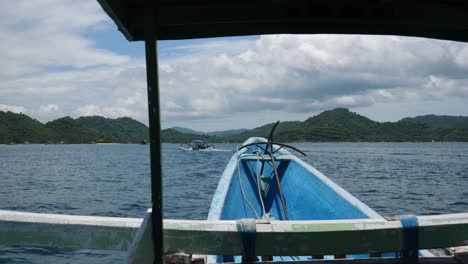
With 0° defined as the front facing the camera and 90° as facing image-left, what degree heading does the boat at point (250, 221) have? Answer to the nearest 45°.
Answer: approximately 180°
